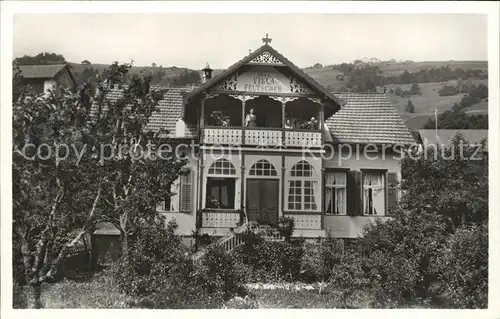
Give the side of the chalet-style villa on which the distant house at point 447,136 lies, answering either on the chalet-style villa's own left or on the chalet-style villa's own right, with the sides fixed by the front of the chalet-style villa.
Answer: on the chalet-style villa's own left

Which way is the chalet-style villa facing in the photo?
toward the camera

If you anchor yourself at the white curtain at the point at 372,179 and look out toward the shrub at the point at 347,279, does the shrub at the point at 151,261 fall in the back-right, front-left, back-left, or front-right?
front-right

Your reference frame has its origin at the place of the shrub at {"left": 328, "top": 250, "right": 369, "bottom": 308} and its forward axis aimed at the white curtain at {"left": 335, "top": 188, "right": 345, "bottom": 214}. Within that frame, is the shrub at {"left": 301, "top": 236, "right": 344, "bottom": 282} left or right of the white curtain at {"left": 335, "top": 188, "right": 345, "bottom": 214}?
left

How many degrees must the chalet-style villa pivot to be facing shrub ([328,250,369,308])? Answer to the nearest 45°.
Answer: approximately 45° to its left

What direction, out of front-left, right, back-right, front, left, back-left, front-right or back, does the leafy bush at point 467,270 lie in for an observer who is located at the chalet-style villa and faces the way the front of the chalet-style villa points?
front-left

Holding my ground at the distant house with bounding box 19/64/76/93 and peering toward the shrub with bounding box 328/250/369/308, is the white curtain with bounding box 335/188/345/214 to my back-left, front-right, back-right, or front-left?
front-left

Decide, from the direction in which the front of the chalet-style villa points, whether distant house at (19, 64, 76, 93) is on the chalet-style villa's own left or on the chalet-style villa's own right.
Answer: on the chalet-style villa's own right

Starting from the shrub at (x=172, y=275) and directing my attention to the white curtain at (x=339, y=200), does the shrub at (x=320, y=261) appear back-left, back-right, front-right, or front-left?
front-right

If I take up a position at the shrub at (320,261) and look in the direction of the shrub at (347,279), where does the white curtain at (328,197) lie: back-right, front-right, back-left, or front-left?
back-left

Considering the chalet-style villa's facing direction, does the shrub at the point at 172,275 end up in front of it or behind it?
in front
